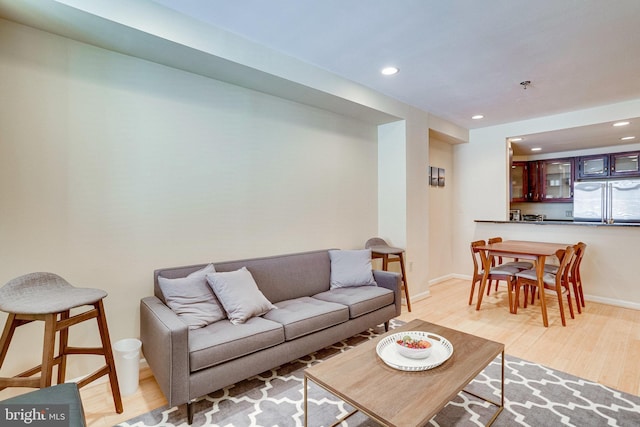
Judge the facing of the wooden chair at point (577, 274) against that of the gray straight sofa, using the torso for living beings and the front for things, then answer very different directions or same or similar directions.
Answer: very different directions

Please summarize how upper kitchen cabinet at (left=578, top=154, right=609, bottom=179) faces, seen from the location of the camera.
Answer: facing the viewer

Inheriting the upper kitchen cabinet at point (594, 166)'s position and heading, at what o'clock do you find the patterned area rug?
The patterned area rug is roughly at 12 o'clock from the upper kitchen cabinet.

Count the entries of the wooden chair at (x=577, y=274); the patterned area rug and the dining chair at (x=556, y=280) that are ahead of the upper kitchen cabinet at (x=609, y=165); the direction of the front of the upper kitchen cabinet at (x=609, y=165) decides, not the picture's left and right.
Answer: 3

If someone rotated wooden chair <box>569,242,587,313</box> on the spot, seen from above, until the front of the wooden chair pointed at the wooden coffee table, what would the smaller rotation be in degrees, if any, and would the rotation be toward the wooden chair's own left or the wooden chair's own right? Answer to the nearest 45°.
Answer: approximately 90° to the wooden chair's own left

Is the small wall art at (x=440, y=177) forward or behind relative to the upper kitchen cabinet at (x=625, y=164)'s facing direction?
forward

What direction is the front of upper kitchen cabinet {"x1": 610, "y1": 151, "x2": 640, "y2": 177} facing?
toward the camera

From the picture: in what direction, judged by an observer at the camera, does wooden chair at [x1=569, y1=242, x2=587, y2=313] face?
facing to the left of the viewer

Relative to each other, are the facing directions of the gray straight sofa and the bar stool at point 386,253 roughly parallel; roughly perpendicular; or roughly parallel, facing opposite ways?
roughly parallel

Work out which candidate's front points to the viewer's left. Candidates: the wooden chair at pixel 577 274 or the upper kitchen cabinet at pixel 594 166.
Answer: the wooden chair

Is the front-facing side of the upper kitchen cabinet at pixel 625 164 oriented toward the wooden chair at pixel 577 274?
yes

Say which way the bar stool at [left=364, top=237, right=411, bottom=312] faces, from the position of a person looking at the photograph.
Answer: facing the viewer and to the right of the viewer

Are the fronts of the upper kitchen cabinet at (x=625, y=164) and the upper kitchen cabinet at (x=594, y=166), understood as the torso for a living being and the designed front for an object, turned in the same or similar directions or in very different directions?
same or similar directions

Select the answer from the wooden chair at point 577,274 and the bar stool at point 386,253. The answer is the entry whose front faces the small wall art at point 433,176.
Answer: the wooden chair

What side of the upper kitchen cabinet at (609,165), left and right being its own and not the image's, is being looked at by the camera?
front

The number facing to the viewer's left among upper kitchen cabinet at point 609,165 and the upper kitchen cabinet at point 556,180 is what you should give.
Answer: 0

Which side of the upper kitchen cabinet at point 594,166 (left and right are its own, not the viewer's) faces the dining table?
front

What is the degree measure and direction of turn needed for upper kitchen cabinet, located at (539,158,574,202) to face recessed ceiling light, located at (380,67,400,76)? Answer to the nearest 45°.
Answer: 0° — it already faces it

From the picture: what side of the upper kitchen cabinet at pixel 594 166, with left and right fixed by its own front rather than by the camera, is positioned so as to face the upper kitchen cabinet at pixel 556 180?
right

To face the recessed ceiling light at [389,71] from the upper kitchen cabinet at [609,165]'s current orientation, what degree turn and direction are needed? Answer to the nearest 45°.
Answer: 0° — it already faces it

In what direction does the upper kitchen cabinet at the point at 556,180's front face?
toward the camera
